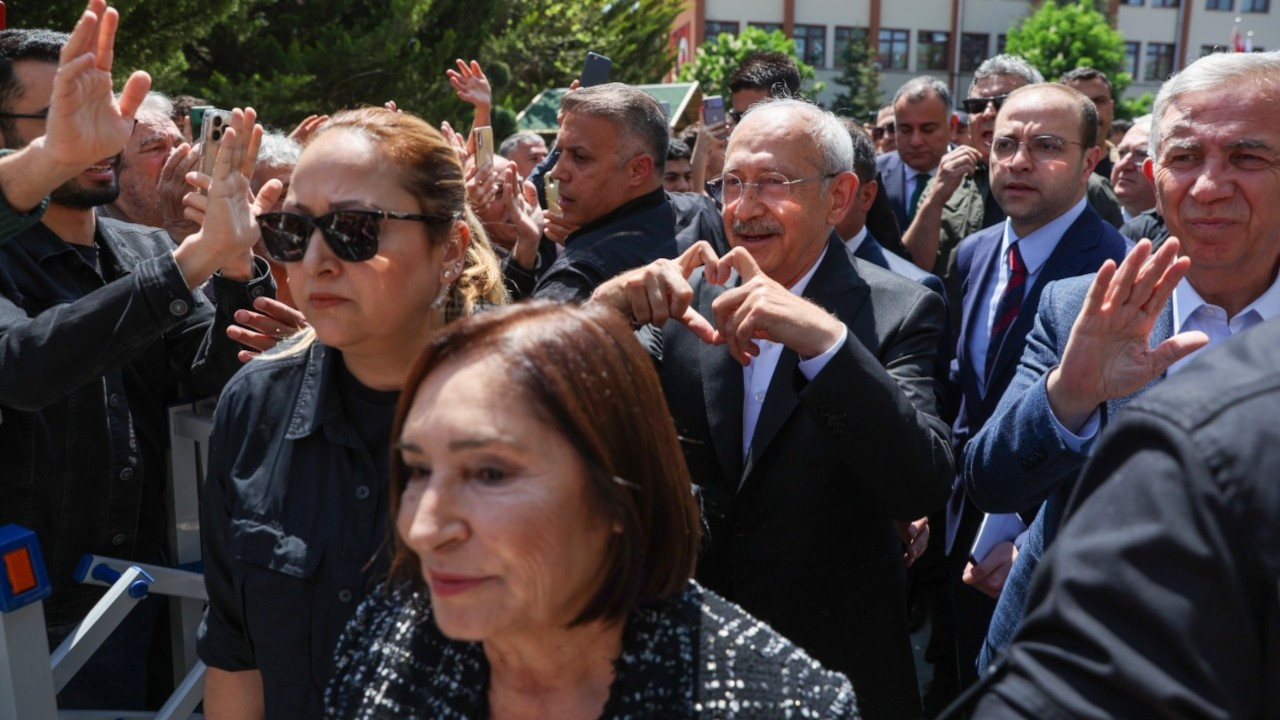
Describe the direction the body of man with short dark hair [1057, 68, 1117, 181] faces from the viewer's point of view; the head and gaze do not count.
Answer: toward the camera

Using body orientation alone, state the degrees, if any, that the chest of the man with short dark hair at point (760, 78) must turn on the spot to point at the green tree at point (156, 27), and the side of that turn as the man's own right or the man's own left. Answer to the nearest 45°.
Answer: approximately 90° to the man's own right

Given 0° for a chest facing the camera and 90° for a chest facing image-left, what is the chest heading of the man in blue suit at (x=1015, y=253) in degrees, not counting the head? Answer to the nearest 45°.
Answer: approximately 45°

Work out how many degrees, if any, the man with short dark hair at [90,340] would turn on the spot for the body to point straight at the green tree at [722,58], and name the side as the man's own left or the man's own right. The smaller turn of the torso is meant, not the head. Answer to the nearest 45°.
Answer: approximately 90° to the man's own left

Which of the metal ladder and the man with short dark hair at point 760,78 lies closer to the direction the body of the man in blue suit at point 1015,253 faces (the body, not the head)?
the metal ladder

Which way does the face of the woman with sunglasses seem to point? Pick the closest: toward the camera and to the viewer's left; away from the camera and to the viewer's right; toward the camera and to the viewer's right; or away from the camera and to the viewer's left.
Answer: toward the camera and to the viewer's left

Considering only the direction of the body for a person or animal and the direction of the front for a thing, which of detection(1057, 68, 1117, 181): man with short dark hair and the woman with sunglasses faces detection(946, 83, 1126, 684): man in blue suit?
the man with short dark hair

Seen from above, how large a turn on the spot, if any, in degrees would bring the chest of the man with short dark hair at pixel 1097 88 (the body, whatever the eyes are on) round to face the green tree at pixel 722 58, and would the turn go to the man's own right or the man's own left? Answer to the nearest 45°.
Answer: approximately 180°

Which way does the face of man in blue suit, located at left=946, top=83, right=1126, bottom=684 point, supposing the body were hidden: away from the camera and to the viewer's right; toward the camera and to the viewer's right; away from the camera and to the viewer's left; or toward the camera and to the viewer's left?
toward the camera and to the viewer's left

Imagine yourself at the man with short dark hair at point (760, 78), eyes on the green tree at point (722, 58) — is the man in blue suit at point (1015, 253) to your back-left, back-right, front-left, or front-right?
back-right

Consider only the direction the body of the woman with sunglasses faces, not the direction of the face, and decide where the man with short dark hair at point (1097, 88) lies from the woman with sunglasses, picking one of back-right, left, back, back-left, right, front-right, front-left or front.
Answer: back

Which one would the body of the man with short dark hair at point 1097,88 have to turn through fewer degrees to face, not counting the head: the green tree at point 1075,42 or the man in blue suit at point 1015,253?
the man in blue suit

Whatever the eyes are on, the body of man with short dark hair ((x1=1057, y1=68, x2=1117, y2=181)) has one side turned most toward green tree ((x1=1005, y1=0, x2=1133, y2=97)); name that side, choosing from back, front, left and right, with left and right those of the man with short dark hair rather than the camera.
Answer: back

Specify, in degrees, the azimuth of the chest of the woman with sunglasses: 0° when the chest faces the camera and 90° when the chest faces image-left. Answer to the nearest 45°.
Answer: approximately 45°

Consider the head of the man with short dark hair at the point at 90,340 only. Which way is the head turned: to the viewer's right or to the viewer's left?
to the viewer's right
